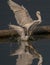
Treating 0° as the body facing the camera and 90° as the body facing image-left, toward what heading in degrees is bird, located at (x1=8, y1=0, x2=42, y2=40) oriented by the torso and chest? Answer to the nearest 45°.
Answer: approximately 270°
